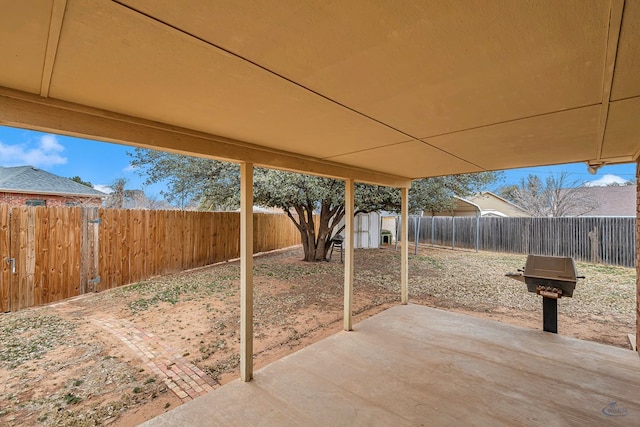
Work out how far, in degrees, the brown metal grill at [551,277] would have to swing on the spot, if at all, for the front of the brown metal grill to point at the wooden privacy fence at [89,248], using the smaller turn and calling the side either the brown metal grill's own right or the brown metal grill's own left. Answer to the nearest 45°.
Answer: approximately 90° to the brown metal grill's own right

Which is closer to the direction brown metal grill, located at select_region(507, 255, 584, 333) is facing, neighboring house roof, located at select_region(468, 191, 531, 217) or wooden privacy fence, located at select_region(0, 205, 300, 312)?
the wooden privacy fence

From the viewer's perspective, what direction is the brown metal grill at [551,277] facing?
toward the camera

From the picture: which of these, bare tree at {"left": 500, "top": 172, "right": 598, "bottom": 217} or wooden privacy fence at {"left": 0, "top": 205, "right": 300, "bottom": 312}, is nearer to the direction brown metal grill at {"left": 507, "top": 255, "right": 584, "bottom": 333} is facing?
the wooden privacy fence

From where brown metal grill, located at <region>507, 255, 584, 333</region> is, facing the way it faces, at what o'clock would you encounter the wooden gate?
The wooden gate is roughly at 2 o'clock from the brown metal grill.

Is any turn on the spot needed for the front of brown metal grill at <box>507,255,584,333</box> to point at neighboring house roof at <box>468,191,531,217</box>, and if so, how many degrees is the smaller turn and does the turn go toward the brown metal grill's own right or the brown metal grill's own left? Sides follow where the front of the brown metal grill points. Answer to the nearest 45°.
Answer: approximately 180°

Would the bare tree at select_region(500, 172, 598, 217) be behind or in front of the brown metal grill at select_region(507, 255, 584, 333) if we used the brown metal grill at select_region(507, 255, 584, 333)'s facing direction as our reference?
behind

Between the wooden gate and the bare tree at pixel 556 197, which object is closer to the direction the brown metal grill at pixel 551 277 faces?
the wooden gate

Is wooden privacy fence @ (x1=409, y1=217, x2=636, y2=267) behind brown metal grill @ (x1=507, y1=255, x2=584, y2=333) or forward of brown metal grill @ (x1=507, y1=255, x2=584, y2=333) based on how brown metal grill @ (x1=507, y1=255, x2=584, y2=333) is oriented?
behind
